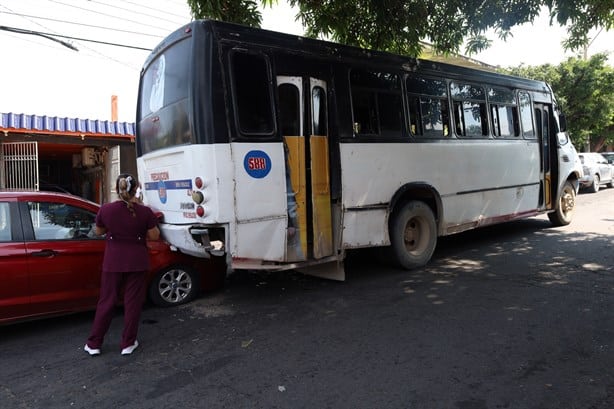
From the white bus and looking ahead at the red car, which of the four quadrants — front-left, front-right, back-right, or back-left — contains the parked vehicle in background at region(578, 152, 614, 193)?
back-right

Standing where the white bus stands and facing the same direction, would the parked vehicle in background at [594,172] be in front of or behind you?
in front

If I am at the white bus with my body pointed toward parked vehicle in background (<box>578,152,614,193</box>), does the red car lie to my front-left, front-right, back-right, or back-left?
back-left

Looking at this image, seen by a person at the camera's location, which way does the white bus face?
facing away from the viewer and to the right of the viewer

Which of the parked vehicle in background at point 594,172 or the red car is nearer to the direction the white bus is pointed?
the parked vehicle in background
